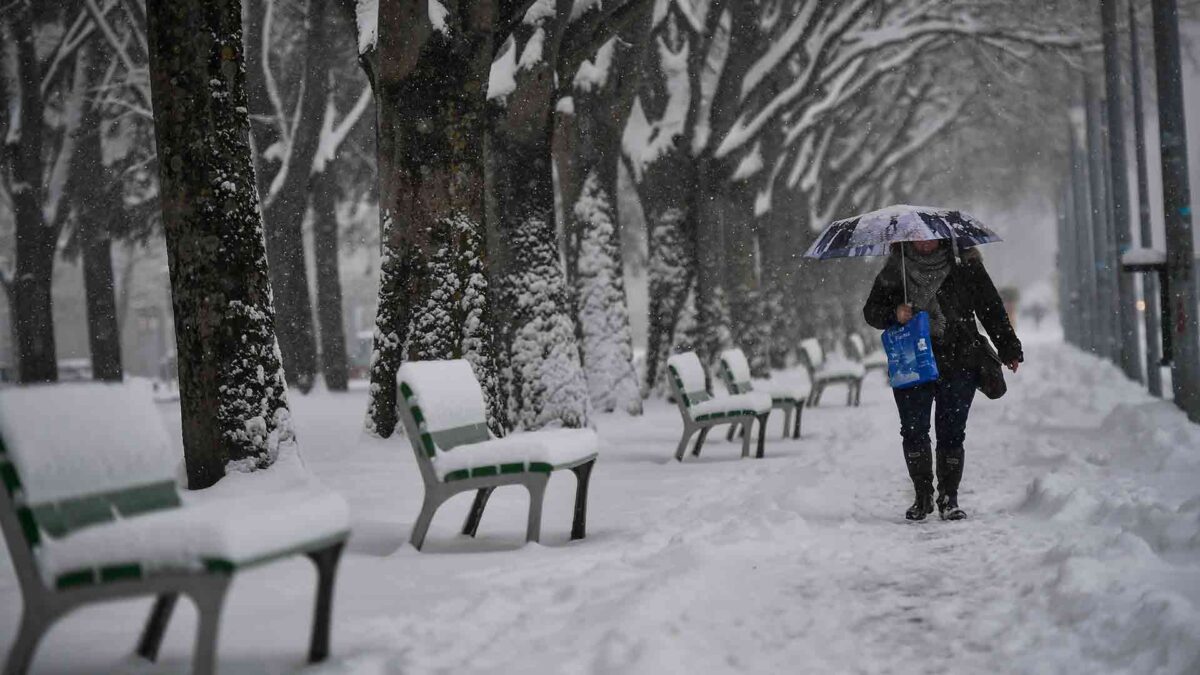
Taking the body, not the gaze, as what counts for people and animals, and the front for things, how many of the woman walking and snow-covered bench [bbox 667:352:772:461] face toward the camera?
1

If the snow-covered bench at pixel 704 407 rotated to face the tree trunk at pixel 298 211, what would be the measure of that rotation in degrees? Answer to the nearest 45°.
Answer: approximately 135° to its left

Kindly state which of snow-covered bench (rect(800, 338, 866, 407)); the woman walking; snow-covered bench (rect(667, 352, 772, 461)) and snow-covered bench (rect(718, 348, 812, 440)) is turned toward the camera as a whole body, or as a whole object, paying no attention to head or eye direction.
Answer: the woman walking

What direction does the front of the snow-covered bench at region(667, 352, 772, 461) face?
to the viewer's right

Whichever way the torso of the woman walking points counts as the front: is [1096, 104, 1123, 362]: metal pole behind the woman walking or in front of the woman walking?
behind

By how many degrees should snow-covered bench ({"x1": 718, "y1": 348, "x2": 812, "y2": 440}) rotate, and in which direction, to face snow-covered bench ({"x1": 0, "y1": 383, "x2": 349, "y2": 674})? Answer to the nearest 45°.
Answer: approximately 90° to its right

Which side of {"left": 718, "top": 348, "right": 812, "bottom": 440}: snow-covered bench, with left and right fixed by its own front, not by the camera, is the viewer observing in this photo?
right

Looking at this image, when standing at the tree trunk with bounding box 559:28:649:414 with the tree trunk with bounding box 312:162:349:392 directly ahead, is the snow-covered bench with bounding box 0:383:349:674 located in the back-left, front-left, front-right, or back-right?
back-left

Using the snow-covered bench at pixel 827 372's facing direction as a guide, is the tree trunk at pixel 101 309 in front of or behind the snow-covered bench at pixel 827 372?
behind

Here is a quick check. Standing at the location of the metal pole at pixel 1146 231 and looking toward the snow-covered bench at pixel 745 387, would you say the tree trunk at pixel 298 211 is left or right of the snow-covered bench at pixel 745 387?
right

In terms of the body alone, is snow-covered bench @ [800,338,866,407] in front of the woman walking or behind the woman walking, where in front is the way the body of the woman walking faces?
behind

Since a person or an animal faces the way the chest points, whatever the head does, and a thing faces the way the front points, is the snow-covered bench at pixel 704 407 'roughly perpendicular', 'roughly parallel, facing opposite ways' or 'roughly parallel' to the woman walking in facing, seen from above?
roughly perpendicular
